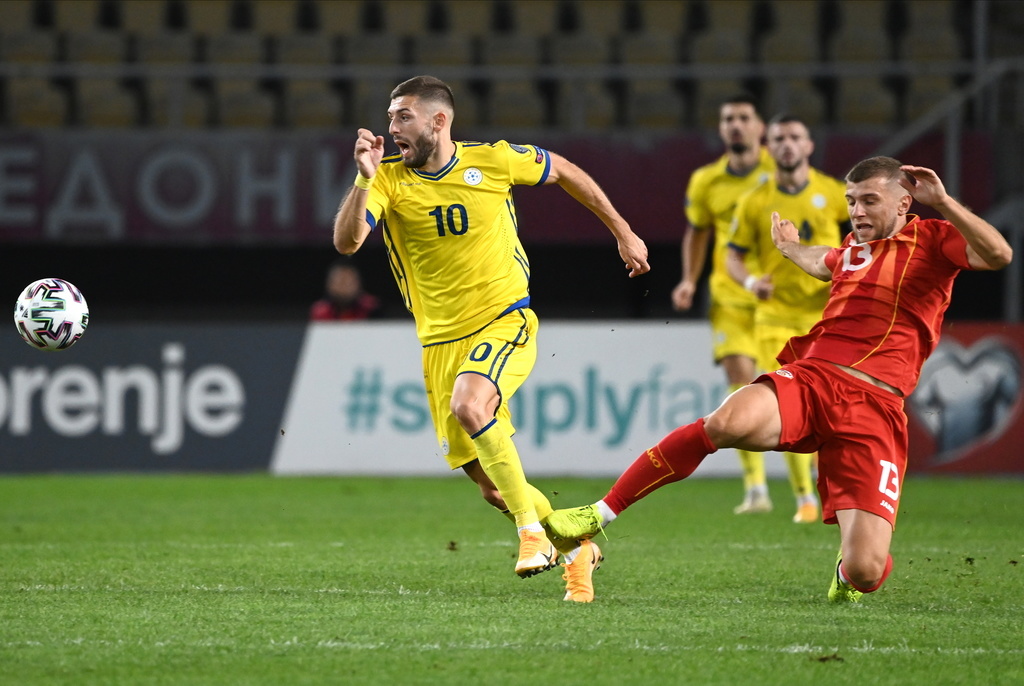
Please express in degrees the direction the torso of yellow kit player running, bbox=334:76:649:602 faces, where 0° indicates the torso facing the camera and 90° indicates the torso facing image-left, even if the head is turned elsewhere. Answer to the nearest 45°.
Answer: approximately 45°

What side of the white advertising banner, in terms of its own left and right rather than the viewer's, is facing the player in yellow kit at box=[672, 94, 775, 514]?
front

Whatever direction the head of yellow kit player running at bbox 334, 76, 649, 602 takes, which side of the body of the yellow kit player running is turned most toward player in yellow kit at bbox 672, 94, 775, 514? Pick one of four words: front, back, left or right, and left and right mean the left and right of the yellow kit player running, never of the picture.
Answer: back

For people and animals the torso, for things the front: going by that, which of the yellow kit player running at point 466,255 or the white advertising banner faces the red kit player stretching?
the white advertising banner

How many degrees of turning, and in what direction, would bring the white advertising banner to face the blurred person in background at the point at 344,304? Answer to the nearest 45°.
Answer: approximately 135° to its right

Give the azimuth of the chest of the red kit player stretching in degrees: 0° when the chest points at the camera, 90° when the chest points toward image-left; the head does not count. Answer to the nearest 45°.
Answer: approximately 45°

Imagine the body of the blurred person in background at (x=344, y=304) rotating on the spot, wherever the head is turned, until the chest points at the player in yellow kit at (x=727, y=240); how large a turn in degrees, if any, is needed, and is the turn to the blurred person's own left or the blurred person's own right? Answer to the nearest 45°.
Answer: approximately 45° to the blurred person's own left

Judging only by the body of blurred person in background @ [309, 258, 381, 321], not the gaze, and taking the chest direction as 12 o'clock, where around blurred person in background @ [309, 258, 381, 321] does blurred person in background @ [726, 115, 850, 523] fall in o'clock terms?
blurred person in background @ [726, 115, 850, 523] is roughly at 11 o'clock from blurred person in background @ [309, 258, 381, 321].

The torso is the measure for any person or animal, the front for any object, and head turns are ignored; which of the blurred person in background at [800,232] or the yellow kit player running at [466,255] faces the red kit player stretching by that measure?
the blurred person in background

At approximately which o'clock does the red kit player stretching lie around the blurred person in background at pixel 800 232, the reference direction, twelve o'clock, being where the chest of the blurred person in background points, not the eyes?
The red kit player stretching is roughly at 12 o'clock from the blurred person in background.

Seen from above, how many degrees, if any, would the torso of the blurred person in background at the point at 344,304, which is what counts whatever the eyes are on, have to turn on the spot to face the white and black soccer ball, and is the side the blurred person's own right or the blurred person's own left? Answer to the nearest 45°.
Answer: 0° — they already face it

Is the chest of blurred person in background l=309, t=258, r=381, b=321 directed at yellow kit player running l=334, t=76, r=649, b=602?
yes

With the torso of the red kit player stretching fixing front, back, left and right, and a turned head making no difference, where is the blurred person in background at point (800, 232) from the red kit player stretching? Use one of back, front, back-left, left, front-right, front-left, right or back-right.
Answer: back-right
